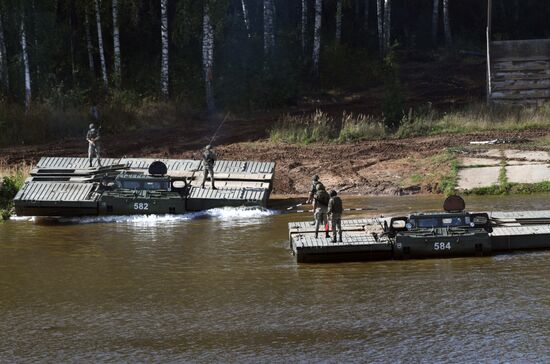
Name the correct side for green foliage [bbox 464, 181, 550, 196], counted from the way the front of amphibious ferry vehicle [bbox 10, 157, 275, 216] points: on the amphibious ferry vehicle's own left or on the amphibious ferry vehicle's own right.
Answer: on the amphibious ferry vehicle's own left

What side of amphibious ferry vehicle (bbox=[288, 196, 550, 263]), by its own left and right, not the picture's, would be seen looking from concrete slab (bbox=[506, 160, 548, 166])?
back

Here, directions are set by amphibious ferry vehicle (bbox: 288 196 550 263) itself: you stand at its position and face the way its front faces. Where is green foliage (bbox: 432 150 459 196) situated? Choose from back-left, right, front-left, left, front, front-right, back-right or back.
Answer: back

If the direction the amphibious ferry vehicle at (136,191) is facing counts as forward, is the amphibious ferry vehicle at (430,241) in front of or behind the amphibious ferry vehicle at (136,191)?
in front

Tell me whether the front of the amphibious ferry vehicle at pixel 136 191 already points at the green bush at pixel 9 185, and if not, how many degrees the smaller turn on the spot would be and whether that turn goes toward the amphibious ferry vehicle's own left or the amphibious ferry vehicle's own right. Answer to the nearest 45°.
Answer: approximately 135° to the amphibious ferry vehicle's own right

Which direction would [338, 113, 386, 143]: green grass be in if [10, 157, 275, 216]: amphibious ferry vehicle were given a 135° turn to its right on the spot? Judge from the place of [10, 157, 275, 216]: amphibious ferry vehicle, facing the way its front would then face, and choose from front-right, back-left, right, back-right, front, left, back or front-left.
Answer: right

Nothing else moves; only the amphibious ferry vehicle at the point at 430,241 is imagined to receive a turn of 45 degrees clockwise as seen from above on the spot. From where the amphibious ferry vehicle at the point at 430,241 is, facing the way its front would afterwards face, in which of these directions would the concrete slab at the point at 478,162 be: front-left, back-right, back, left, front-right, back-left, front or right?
back-right

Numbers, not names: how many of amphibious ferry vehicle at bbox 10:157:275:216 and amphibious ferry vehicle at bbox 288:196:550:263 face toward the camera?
2

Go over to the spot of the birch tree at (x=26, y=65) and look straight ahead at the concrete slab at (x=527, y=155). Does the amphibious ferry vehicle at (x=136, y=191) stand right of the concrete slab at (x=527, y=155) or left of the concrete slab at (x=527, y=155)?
right

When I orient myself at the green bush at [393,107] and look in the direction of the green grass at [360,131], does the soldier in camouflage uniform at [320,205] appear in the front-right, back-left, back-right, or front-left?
front-left

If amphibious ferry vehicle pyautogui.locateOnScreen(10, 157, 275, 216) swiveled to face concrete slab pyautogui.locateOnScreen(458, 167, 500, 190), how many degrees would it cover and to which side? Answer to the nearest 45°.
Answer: approximately 90° to its left

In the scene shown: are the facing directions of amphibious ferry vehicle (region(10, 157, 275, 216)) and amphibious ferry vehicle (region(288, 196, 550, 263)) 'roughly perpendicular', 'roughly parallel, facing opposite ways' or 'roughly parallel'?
roughly parallel

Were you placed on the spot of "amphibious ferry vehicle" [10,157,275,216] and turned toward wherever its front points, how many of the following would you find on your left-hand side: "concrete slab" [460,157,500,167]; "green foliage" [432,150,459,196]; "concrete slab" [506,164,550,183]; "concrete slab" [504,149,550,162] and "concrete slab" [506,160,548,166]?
5

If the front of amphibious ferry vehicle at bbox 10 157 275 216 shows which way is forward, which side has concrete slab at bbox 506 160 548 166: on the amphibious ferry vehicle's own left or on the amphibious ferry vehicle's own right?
on the amphibious ferry vehicle's own left

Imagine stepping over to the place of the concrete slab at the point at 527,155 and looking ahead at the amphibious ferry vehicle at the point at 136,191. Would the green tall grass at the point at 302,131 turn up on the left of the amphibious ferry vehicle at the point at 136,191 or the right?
right

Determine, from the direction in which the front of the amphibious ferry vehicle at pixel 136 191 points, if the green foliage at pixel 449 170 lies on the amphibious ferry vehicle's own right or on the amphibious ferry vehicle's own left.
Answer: on the amphibious ferry vehicle's own left

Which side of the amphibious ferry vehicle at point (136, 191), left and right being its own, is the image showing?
front

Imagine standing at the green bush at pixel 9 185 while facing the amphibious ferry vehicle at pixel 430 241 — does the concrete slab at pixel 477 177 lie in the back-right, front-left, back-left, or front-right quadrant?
front-left
